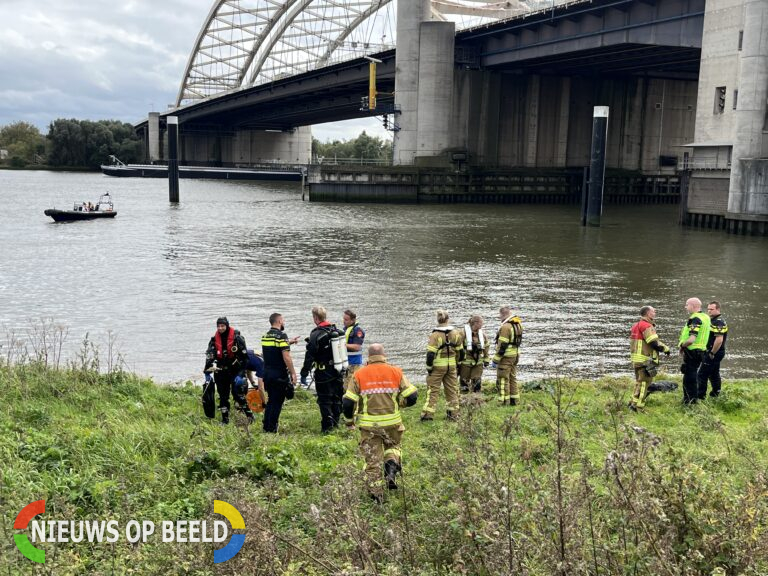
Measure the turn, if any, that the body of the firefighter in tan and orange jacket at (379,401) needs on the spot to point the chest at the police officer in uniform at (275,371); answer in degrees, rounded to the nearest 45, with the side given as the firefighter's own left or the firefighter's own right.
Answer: approximately 45° to the firefighter's own left

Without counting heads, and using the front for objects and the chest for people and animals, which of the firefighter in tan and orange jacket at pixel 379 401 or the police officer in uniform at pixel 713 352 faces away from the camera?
the firefighter in tan and orange jacket

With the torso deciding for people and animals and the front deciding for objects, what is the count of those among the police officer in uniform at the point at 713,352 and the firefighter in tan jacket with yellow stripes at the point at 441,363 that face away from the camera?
1

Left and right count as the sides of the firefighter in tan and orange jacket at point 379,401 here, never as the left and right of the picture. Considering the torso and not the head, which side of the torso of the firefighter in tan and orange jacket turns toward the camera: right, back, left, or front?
back

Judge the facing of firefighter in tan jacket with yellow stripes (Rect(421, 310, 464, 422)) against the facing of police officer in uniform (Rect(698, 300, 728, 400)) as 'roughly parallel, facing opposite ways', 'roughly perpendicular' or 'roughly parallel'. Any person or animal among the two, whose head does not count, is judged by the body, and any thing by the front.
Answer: roughly perpendicular

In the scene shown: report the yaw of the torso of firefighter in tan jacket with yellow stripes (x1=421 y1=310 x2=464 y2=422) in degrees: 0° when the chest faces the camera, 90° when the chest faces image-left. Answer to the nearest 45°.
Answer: approximately 180°
